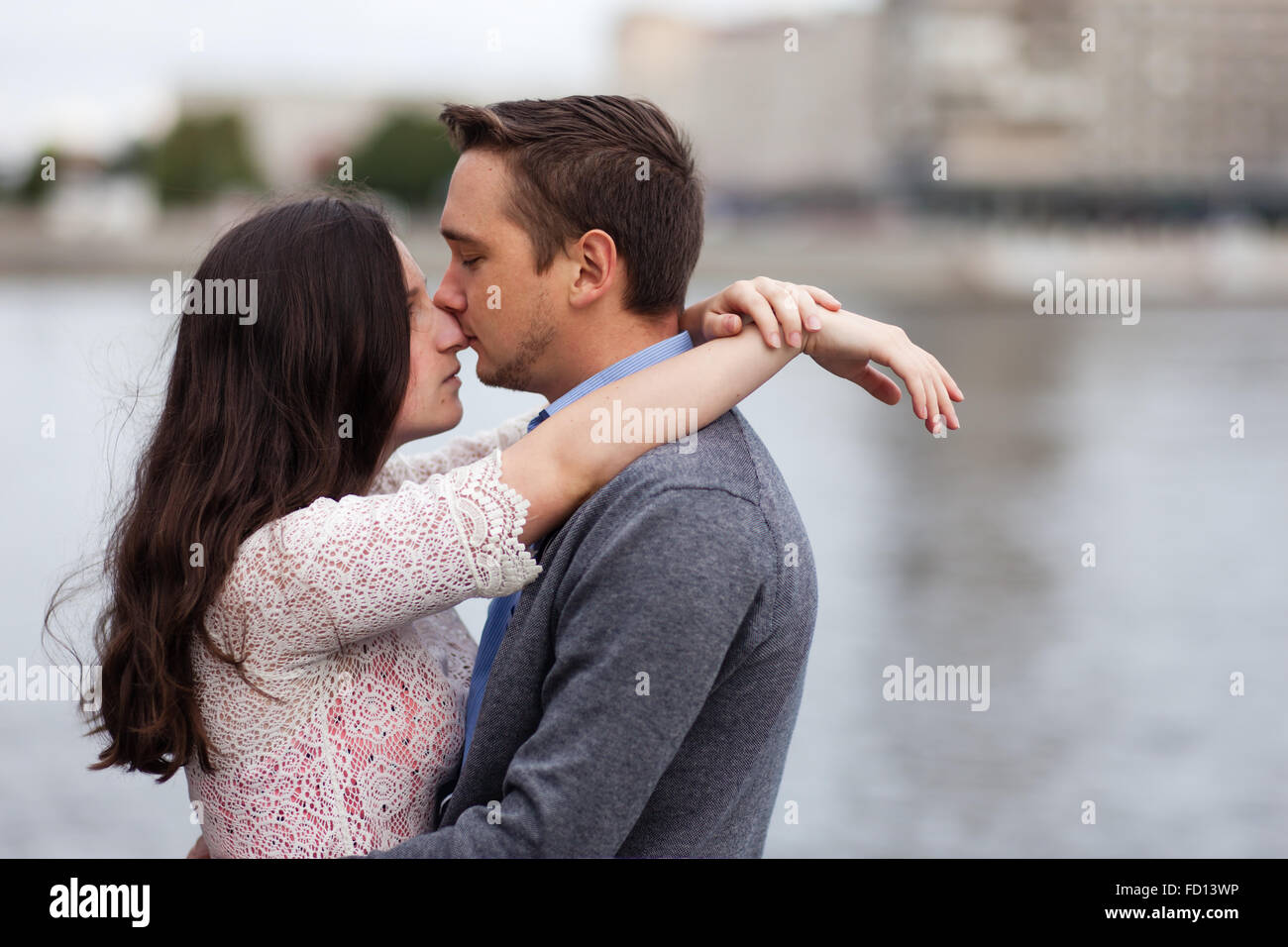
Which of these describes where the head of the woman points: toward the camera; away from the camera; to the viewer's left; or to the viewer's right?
to the viewer's right

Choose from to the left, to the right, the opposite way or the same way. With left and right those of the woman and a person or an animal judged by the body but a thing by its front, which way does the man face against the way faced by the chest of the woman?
the opposite way

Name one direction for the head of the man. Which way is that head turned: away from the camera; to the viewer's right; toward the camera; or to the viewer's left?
to the viewer's left

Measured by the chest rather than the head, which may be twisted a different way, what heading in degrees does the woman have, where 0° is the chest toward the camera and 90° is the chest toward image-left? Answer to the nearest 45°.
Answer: approximately 270°

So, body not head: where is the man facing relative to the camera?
to the viewer's left
